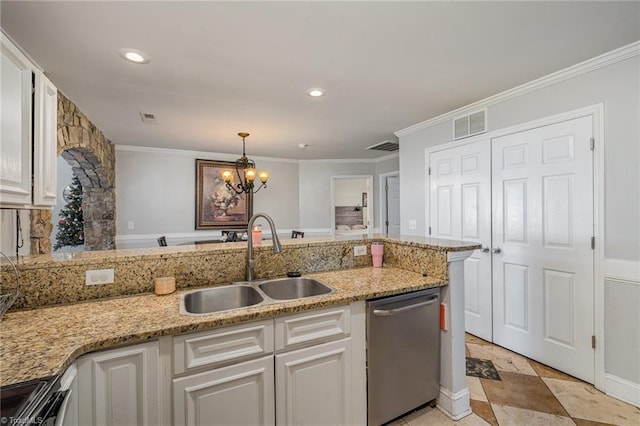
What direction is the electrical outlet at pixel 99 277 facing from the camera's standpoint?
toward the camera

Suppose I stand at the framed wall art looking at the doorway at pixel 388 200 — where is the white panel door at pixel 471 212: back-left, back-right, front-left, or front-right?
front-right

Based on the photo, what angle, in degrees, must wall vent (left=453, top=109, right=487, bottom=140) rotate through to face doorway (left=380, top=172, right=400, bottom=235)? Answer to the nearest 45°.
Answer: approximately 90° to its right

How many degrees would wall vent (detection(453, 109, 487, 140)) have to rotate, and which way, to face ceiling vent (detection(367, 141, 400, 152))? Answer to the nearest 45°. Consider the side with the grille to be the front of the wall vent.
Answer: approximately 90° to its right

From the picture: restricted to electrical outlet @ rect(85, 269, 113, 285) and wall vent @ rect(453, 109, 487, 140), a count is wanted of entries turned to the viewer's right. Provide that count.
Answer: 0

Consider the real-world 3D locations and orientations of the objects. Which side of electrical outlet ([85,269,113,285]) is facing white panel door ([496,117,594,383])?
left

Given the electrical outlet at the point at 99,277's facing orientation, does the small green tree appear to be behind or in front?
behind

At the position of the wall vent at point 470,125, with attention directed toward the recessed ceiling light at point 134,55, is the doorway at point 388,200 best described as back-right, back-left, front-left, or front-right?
back-right

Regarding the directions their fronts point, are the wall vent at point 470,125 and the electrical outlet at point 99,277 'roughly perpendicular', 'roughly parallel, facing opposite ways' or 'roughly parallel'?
roughly perpendicular

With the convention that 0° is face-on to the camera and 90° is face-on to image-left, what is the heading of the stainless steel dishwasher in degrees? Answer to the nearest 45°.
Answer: approximately 315°

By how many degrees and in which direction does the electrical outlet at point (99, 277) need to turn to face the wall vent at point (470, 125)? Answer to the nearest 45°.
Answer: approximately 90° to its left

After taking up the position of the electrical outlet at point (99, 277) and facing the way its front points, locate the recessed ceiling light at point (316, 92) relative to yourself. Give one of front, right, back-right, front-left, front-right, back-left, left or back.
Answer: left

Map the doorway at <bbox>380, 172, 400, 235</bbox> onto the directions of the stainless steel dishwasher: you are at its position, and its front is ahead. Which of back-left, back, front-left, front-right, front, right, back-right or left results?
back-left

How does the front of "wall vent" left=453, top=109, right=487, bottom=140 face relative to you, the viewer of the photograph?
facing the viewer and to the left of the viewer

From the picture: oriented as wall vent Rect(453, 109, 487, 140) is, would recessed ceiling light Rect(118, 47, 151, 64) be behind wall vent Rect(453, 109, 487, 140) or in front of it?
in front

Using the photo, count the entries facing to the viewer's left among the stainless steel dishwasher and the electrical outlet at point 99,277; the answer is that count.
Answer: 0
